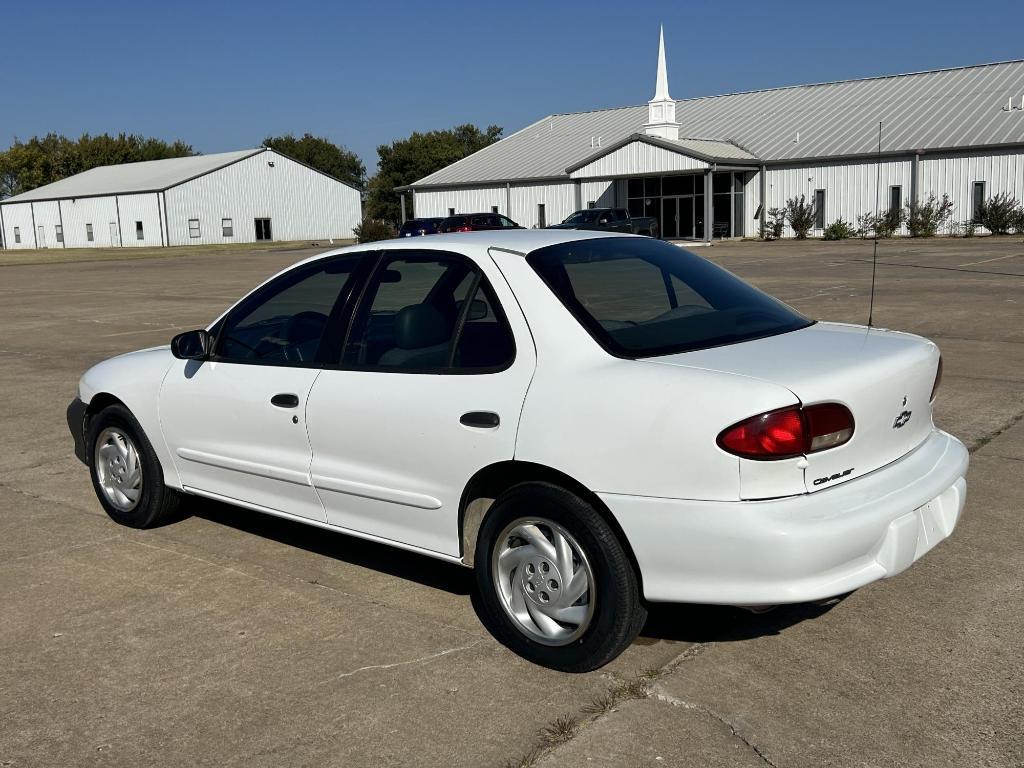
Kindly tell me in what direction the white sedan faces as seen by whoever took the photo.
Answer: facing away from the viewer and to the left of the viewer

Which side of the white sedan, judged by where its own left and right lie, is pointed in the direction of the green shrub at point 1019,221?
right

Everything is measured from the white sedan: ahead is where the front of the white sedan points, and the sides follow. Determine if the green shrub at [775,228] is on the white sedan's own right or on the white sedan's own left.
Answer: on the white sedan's own right
